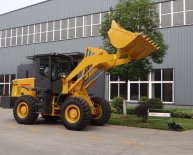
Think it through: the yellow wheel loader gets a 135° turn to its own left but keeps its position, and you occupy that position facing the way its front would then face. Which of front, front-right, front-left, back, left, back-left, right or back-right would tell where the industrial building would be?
front

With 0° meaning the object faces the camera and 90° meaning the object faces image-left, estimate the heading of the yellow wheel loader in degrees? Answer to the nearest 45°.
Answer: approximately 315°
